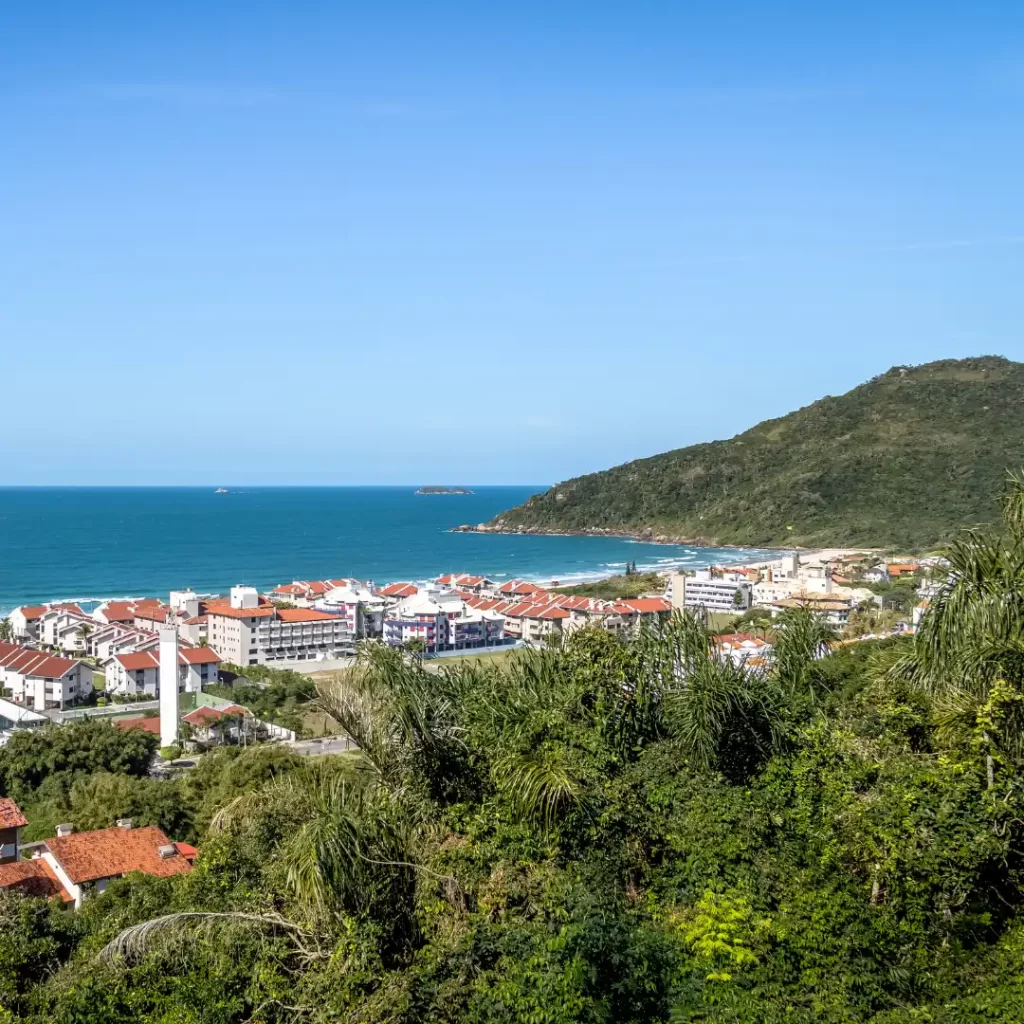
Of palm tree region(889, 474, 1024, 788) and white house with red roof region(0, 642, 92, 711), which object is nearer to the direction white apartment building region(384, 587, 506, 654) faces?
the palm tree

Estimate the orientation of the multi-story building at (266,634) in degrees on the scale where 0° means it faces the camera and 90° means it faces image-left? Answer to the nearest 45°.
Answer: approximately 315°

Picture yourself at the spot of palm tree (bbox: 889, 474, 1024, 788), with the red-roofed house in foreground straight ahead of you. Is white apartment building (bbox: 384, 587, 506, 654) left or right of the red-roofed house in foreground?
right

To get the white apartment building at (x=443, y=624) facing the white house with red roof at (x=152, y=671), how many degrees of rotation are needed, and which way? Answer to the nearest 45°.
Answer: approximately 45° to its right

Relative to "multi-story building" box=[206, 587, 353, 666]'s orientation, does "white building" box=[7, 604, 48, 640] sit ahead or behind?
behind

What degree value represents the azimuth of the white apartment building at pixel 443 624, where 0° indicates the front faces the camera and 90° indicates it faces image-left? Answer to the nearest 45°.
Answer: approximately 0°

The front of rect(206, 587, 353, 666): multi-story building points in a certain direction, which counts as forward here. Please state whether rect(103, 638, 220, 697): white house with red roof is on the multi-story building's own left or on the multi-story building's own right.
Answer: on the multi-story building's own right

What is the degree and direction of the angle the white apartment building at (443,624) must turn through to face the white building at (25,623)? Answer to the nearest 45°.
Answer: approximately 90° to its right
